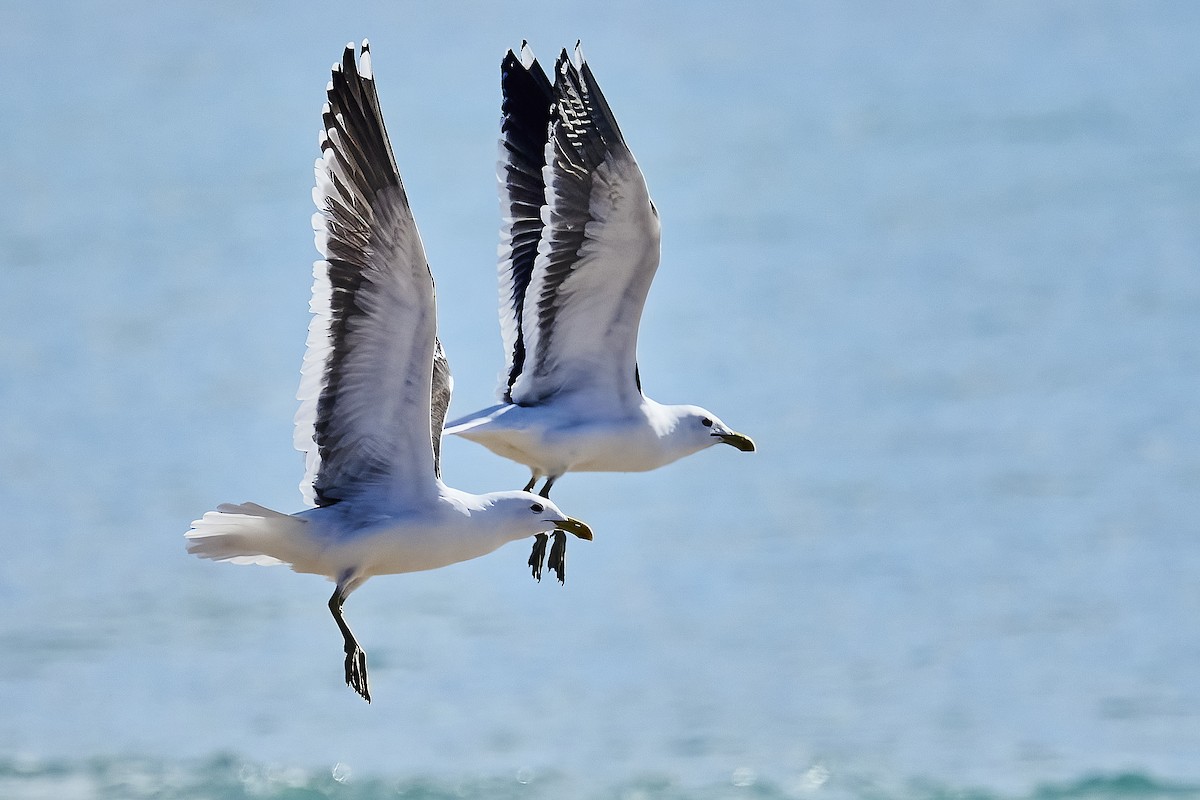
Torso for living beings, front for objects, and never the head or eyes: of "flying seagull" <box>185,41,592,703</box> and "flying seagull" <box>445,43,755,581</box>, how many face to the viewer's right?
2

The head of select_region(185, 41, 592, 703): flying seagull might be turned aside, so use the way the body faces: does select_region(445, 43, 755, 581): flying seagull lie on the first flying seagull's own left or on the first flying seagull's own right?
on the first flying seagull's own left

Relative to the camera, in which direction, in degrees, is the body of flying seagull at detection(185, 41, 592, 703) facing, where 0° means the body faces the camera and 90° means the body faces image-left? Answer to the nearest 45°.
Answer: approximately 270°

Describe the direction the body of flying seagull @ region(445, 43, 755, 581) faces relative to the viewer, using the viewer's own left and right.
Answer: facing to the right of the viewer

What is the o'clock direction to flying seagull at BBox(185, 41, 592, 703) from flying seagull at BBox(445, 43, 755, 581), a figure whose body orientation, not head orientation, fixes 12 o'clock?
flying seagull at BBox(185, 41, 592, 703) is roughly at 4 o'clock from flying seagull at BBox(445, 43, 755, 581).
